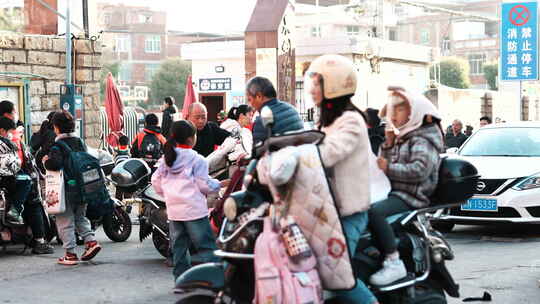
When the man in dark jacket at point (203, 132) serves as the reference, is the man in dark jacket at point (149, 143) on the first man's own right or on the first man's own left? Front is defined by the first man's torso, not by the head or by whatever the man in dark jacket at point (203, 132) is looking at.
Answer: on the first man's own right

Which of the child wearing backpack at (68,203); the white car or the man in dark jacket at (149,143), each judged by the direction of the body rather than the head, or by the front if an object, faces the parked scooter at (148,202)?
the white car

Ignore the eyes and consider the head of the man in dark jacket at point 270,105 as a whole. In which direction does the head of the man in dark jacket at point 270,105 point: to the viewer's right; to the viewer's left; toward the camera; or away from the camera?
to the viewer's left

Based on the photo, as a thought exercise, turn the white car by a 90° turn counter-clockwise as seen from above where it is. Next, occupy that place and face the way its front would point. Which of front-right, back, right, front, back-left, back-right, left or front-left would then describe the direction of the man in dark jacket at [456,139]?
back-left

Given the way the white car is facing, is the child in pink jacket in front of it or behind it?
in front

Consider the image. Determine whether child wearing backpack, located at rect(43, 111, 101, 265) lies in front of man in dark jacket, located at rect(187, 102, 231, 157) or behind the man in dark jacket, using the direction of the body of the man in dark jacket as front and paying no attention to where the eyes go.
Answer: in front

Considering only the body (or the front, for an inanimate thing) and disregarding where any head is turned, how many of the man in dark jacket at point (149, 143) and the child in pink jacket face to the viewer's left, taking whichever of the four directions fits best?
0

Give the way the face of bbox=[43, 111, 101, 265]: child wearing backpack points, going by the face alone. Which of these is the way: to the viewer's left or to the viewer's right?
to the viewer's left

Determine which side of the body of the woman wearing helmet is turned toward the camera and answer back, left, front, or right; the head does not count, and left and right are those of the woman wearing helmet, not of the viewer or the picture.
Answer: left

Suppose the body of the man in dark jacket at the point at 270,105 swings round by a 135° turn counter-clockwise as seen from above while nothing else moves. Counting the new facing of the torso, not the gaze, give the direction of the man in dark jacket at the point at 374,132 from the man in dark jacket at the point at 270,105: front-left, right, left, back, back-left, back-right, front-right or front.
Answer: left
